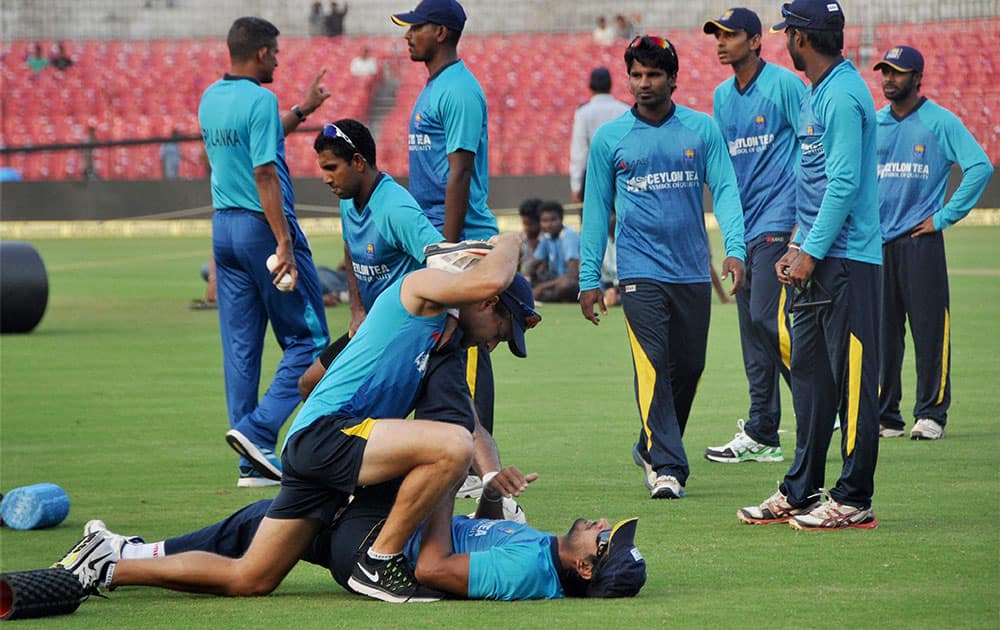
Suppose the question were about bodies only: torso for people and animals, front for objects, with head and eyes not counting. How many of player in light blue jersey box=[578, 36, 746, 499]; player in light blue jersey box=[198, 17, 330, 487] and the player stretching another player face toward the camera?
1

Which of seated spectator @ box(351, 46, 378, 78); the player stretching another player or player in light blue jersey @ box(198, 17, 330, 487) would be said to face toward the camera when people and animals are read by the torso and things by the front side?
the seated spectator

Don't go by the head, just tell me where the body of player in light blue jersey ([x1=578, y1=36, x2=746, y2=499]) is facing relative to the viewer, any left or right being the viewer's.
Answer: facing the viewer

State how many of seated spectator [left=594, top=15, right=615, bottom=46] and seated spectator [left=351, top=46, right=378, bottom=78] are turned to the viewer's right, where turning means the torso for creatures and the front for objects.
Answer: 0

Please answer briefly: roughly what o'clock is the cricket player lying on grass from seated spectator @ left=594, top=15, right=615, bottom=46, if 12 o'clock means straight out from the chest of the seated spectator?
The cricket player lying on grass is roughly at 12 o'clock from the seated spectator.

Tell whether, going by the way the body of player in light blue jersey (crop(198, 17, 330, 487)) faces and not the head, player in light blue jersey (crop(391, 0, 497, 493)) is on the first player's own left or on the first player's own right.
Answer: on the first player's own right

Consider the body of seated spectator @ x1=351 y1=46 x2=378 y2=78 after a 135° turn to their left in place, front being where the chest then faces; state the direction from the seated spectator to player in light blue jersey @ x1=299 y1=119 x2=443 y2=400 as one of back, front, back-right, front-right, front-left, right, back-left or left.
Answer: back-right

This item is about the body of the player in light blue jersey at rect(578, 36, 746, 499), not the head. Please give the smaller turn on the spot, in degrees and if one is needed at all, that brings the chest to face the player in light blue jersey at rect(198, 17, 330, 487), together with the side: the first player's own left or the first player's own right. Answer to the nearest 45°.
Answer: approximately 90° to the first player's own right

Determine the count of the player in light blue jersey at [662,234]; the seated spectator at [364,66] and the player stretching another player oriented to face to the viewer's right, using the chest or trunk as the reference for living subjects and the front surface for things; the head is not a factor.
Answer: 1

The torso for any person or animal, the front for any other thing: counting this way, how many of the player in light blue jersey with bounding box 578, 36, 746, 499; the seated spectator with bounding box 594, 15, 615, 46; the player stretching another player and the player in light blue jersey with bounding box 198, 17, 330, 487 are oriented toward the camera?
2

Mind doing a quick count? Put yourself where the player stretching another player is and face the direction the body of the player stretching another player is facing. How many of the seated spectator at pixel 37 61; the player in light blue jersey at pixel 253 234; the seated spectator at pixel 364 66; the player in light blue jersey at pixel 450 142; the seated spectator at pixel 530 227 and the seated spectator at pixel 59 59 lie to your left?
6

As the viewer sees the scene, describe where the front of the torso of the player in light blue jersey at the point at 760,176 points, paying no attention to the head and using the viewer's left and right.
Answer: facing the viewer and to the left of the viewer

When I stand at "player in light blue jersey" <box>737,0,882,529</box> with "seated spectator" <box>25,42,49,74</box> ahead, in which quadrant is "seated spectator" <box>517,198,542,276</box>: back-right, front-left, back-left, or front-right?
front-right

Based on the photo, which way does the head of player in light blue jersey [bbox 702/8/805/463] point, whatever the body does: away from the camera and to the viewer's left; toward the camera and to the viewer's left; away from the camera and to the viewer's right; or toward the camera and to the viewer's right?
toward the camera and to the viewer's left

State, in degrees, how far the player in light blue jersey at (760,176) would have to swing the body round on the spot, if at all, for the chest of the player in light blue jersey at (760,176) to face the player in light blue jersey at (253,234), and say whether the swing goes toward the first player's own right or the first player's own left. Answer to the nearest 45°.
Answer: approximately 45° to the first player's own right

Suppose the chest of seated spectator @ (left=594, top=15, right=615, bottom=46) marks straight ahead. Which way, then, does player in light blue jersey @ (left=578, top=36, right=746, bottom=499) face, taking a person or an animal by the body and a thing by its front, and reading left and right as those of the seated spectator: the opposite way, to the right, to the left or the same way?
the same way

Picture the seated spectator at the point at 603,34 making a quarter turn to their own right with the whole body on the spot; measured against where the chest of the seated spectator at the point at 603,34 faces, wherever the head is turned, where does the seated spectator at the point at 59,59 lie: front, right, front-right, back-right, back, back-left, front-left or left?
front

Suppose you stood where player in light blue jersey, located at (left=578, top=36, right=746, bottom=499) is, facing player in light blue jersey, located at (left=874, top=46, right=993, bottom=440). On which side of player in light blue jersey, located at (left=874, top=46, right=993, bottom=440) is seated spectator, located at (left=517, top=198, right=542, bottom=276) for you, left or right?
left

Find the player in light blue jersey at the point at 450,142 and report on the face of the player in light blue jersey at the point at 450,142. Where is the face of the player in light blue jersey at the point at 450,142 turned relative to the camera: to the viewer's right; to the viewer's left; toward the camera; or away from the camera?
to the viewer's left

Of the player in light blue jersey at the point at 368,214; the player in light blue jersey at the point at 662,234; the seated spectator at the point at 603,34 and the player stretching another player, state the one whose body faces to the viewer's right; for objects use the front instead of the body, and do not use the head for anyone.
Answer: the player stretching another player

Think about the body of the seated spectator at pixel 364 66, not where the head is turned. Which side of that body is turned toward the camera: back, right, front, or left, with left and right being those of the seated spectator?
front

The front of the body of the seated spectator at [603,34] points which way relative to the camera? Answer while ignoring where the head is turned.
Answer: toward the camera
